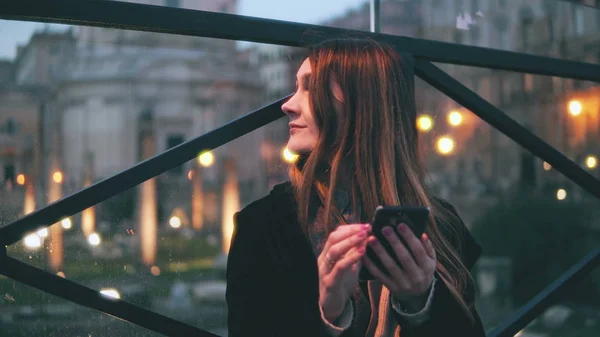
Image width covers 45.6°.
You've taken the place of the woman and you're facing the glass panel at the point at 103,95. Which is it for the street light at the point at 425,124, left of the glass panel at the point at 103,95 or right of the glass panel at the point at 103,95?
right

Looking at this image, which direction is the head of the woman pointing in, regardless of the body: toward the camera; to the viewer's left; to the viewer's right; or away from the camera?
to the viewer's left

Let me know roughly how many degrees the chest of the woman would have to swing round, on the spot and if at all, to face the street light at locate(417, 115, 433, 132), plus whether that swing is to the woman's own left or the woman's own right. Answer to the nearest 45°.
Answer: approximately 180°

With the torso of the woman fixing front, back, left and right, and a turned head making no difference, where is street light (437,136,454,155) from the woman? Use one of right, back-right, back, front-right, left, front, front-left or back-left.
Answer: back

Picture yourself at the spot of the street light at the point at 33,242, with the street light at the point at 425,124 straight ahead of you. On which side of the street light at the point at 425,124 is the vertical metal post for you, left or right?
right

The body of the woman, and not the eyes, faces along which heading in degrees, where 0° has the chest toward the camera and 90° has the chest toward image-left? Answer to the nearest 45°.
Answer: approximately 0°

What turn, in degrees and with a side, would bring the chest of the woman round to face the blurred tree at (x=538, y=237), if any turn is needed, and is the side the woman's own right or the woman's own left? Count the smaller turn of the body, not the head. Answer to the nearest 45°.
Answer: approximately 180°
